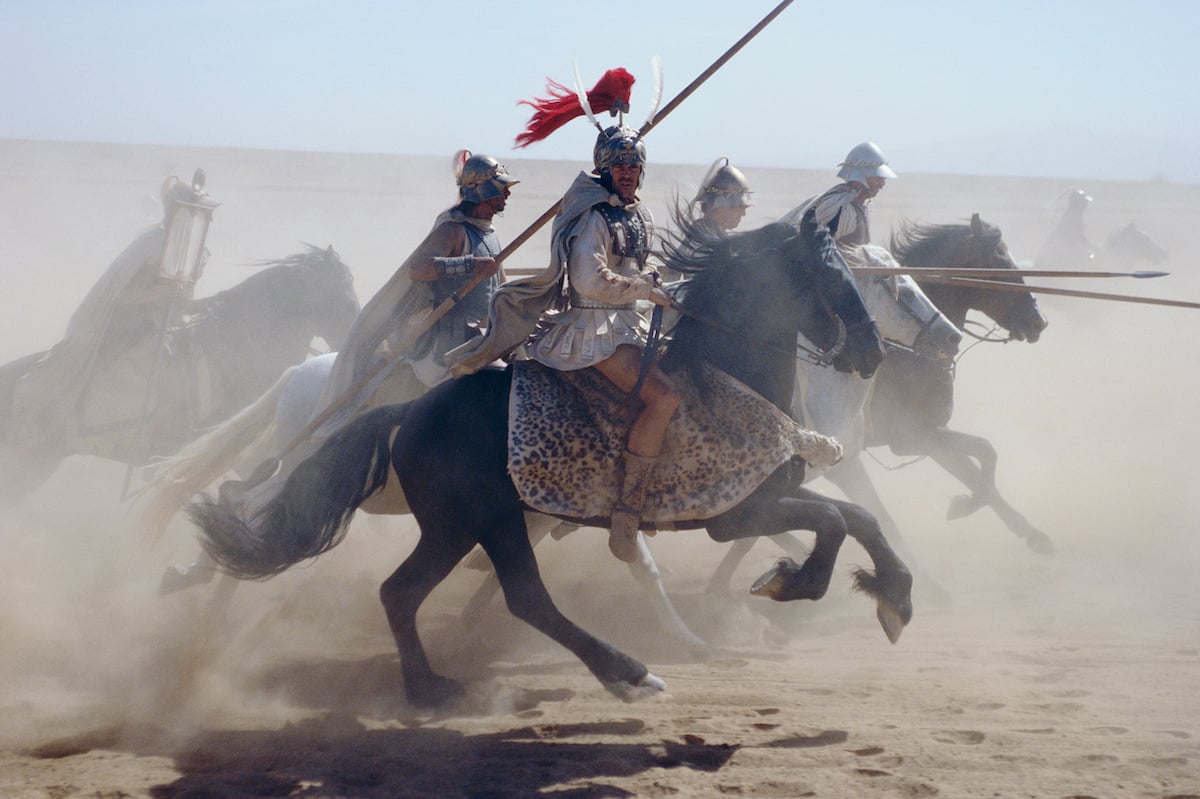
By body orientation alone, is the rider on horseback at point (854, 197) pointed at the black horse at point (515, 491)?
no

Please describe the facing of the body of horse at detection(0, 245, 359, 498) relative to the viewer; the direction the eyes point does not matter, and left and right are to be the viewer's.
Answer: facing to the right of the viewer

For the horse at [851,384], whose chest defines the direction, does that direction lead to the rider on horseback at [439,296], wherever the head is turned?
no

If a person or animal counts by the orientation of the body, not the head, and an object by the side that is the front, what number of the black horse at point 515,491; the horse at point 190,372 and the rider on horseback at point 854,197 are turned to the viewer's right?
3

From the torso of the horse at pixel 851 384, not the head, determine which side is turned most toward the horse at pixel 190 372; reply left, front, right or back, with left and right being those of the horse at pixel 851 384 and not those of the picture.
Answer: back

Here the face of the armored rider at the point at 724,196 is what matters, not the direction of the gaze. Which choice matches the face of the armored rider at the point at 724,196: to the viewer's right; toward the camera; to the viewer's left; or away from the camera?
to the viewer's right

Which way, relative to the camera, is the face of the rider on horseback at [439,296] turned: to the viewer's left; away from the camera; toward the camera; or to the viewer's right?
to the viewer's right

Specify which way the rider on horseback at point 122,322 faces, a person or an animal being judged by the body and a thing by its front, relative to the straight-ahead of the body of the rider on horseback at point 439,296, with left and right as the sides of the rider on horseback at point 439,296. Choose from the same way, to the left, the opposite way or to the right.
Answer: the same way

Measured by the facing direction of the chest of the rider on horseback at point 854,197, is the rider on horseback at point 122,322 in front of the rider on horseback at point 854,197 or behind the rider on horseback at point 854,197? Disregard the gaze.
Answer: behind

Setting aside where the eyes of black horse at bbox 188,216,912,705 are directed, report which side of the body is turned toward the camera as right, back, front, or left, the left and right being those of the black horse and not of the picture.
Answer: right

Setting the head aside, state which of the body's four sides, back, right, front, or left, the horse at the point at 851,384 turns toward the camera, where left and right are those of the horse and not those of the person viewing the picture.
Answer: right

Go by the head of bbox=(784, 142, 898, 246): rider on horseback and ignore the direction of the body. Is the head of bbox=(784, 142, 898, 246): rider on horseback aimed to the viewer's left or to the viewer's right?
to the viewer's right

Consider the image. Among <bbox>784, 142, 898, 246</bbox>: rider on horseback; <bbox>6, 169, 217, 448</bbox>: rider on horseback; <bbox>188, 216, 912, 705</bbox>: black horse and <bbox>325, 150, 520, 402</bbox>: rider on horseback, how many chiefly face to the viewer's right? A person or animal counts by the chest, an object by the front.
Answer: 4

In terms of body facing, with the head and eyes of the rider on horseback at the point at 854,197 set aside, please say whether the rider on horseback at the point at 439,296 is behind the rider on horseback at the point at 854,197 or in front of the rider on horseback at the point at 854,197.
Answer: behind

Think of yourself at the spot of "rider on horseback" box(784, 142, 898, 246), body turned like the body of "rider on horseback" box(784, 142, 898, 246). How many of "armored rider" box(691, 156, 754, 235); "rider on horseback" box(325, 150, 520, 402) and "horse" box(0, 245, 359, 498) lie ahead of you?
0

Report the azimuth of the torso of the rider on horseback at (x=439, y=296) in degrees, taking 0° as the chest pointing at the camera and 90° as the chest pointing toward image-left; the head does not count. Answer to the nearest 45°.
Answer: approximately 270°

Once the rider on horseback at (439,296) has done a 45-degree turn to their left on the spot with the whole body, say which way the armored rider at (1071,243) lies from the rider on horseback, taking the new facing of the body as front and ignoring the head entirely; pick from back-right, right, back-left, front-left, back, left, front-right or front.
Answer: front

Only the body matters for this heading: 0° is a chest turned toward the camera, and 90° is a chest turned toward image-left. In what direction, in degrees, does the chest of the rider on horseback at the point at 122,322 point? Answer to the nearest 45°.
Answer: approximately 270°
